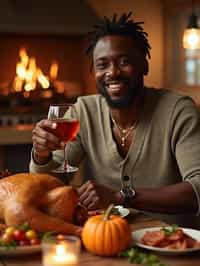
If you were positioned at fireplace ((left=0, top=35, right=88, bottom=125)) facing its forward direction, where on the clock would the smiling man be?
The smiling man is roughly at 12 o'clock from the fireplace.

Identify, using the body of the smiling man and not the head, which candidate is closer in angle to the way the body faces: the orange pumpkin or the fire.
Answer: the orange pumpkin

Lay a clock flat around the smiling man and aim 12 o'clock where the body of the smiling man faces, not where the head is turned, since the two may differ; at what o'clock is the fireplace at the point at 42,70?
The fireplace is roughly at 4 o'clock from the smiling man.

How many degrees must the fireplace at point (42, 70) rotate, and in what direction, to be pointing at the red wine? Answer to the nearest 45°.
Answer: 0° — it already faces it

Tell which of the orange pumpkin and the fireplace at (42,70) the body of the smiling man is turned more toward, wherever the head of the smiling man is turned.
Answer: the orange pumpkin

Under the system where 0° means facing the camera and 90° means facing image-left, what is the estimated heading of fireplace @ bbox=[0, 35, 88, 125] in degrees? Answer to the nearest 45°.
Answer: approximately 0°

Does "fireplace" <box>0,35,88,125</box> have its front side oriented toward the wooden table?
yes
